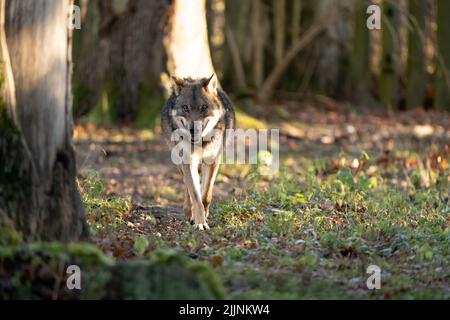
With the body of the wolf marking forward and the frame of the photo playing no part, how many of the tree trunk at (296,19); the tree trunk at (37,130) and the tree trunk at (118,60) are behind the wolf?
2

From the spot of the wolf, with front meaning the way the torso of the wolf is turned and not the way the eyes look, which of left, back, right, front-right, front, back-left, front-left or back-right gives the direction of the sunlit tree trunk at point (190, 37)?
back

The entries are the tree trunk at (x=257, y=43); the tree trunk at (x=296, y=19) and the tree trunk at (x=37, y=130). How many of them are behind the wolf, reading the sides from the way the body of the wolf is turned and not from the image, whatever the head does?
2

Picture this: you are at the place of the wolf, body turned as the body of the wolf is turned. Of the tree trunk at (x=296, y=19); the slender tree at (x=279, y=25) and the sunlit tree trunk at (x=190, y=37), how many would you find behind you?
3

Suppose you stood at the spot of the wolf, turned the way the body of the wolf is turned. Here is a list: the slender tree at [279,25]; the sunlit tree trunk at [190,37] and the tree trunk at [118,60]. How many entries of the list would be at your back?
3

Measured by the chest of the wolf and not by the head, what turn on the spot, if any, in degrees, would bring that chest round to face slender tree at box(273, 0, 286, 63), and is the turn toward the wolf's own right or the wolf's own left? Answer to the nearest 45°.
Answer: approximately 180°

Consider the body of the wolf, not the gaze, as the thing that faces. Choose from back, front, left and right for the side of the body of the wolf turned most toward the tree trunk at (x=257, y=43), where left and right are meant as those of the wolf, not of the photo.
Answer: back

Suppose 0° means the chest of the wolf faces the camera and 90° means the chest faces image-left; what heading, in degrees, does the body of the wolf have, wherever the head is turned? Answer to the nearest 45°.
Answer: approximately 0°

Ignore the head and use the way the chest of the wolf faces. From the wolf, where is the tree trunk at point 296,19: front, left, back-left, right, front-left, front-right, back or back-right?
back

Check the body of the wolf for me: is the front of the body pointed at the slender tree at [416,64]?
no

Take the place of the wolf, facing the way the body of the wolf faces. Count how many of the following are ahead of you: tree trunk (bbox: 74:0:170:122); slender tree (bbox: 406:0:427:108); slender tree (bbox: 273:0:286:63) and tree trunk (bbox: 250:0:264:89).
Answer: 0

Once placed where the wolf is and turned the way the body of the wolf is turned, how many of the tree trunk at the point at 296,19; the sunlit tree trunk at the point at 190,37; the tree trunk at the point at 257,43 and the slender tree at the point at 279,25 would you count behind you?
4

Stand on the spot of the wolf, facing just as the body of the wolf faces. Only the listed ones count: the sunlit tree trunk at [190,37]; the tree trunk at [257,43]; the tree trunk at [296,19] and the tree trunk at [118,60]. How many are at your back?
4

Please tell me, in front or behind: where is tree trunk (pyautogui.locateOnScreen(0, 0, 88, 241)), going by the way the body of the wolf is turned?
in front

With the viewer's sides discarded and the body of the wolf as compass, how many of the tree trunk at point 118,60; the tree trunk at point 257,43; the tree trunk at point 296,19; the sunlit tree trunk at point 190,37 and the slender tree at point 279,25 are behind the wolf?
5

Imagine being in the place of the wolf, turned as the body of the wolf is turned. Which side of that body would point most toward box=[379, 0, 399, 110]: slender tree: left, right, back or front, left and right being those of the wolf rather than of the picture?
back

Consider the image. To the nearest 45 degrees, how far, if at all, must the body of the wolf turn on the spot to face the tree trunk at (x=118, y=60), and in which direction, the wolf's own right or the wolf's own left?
approximately 180°
